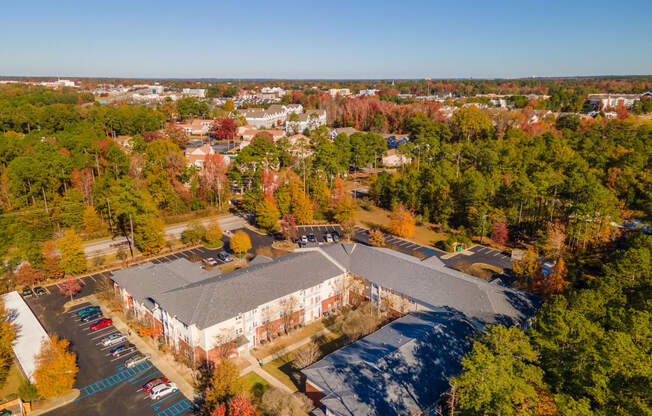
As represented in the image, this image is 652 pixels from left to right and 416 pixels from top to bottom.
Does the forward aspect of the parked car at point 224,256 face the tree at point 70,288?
no

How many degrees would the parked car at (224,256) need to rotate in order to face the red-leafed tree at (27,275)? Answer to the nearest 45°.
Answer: approximately 135° to its right

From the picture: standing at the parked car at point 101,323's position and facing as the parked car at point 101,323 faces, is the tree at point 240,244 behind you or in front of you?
in front

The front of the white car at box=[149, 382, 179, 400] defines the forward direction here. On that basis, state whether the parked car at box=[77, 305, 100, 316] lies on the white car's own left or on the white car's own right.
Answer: on the white car's own left

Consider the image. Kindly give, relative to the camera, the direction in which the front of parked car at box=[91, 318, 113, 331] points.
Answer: facing away from the viewer and to the right of the viewer

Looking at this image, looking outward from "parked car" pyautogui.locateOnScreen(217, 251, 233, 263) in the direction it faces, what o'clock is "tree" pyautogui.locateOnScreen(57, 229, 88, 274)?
The tree is roughly at 4 o'clock from the parked car.

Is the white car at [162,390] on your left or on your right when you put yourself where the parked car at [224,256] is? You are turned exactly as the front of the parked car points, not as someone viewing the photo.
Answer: on your right

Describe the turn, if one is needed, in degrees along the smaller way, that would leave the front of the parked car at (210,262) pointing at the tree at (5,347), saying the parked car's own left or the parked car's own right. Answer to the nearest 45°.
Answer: approximately 90° to the parked car's own right

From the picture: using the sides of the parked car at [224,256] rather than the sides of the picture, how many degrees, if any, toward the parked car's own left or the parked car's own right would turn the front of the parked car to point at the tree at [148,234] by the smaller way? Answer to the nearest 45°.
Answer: approximately 135° to the parked car's own right

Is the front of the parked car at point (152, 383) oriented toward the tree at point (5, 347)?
no

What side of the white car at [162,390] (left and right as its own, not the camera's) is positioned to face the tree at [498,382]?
right

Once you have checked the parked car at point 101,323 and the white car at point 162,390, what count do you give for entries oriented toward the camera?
0

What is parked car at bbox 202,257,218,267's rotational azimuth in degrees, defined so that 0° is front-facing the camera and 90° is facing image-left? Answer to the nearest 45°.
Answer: approximately 315°

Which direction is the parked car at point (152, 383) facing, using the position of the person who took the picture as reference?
facing away from the viewer and to the right of the viewer

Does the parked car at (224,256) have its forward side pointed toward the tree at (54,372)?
no

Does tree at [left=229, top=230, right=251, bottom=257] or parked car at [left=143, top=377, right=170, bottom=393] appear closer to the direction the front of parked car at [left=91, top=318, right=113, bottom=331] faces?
the tree

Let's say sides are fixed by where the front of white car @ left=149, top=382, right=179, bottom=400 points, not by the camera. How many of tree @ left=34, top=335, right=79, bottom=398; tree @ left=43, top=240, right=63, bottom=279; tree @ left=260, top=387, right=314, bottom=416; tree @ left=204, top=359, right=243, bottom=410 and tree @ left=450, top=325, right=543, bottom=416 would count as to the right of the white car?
3

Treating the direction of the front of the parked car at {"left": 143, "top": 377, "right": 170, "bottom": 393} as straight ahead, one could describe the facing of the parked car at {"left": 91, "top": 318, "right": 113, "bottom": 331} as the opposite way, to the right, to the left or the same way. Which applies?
the same way

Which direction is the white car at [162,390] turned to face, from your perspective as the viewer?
facing away from the viewer and to the right of the viewer
